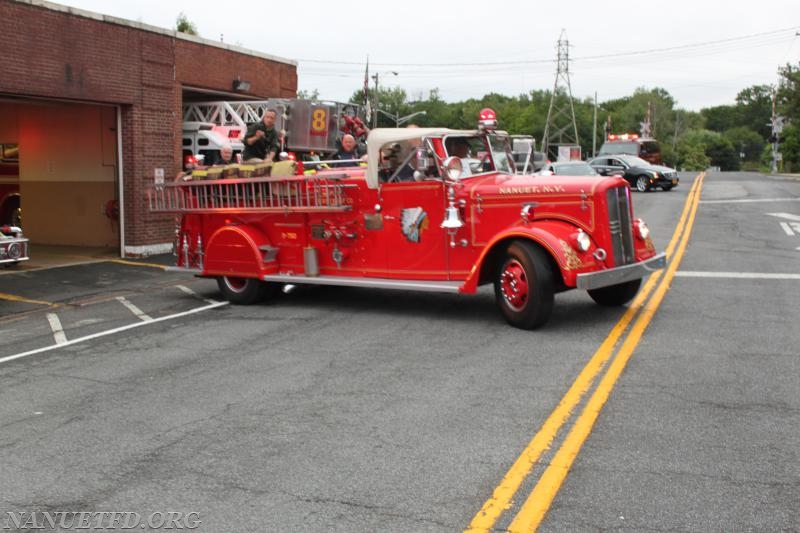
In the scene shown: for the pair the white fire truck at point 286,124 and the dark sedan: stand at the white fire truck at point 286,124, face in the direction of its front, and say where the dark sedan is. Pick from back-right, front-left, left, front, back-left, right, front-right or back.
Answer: left

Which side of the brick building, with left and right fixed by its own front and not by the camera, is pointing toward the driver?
front

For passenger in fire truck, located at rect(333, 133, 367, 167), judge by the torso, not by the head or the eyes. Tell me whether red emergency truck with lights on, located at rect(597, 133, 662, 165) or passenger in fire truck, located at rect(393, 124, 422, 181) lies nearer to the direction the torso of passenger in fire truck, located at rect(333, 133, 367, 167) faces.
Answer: the passenger in fire truck

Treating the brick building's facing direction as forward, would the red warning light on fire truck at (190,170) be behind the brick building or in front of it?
in front

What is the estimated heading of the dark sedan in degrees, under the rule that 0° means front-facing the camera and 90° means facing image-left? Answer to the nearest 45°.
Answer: approximately 315°

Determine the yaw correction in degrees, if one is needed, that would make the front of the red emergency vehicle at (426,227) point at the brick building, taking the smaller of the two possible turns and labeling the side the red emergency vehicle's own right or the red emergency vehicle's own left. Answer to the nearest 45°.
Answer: approximately 180°

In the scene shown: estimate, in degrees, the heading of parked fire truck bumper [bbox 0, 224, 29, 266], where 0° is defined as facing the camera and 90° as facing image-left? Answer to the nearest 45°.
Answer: approximately 315°

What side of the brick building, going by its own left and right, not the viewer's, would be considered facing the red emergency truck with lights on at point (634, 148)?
left
